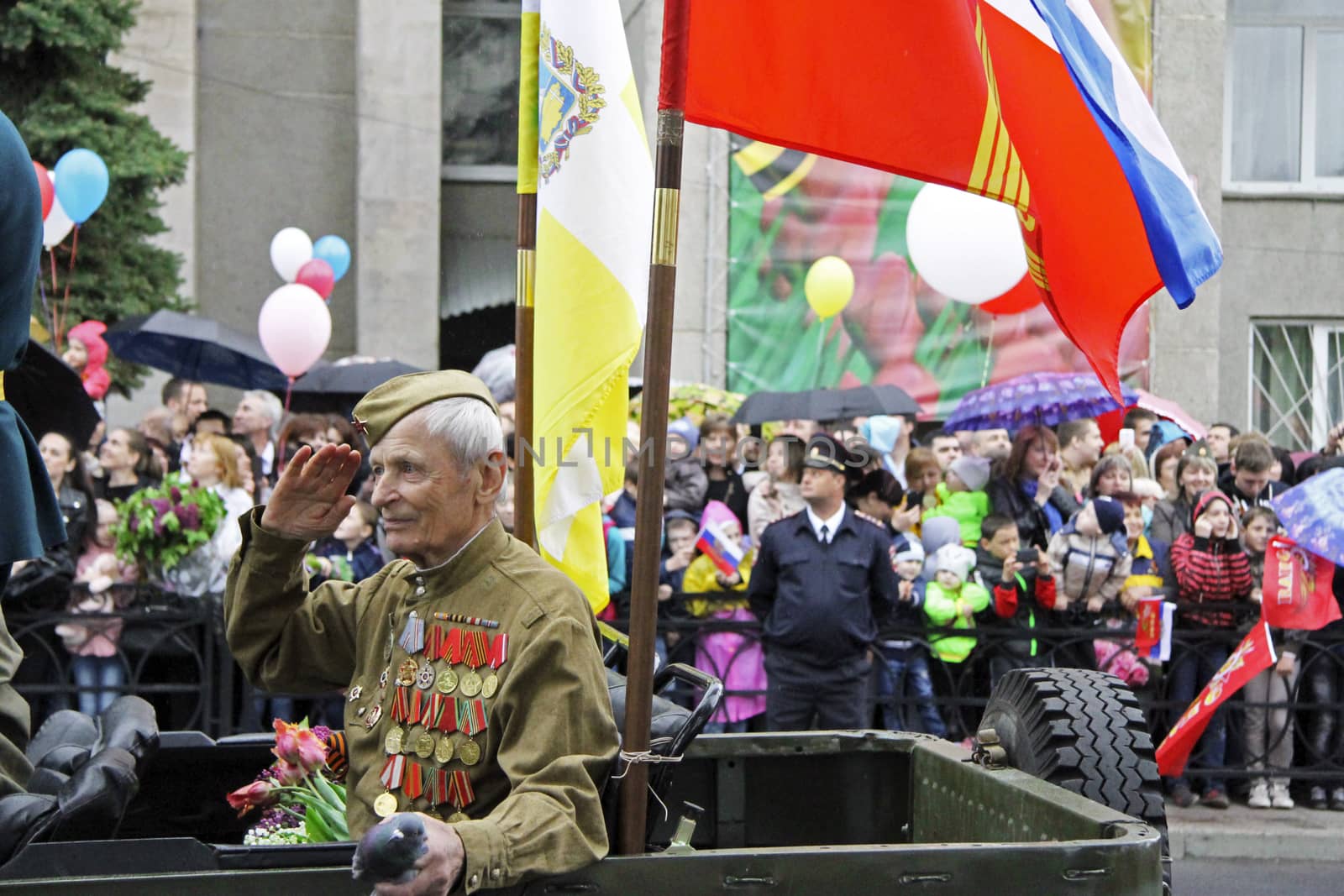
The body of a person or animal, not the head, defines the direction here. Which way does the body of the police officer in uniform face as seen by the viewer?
toward the camera

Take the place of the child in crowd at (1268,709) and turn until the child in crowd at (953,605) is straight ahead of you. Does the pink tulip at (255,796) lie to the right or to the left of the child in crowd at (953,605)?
left

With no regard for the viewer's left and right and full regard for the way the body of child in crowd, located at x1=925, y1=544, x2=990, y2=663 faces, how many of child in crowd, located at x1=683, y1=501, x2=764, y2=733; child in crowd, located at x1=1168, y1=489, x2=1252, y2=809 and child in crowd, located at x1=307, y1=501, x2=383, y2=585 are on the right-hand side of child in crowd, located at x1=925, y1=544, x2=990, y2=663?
2

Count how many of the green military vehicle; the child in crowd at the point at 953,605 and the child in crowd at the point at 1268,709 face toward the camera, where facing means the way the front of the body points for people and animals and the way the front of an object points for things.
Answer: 2

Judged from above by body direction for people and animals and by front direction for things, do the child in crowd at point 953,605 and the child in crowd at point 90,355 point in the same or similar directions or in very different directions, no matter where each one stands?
same or similar directions

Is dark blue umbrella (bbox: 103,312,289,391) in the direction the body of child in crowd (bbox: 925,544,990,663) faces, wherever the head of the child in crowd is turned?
no

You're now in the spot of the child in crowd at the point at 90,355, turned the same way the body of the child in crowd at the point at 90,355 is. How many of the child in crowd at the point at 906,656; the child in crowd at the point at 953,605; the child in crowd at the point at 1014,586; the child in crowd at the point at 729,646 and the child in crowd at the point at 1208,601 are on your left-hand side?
5

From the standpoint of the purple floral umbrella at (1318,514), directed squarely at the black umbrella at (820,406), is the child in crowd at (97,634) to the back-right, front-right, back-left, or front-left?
front-left

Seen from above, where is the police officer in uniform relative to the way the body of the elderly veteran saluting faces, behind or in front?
behind

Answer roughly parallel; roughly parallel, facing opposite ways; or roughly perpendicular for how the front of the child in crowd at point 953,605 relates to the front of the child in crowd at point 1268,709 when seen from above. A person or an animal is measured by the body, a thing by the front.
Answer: roughly parallel

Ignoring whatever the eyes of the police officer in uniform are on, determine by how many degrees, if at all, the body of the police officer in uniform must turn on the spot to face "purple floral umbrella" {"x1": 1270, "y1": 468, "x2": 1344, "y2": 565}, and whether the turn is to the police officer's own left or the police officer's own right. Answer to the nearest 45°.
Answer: approximately 90° to the police officer's own left

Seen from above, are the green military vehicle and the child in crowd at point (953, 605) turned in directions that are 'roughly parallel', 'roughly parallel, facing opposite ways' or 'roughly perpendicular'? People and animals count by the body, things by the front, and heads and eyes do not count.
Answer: roughly perpendicular

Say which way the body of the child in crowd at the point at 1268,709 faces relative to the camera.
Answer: toward the camera

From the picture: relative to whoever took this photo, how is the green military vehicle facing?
facing to the left of the viewer

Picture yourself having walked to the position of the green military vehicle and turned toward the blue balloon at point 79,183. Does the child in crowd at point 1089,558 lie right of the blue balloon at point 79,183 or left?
right

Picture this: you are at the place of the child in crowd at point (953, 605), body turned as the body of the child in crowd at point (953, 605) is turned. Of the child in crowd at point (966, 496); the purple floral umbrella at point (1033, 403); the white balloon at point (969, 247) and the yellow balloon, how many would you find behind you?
4

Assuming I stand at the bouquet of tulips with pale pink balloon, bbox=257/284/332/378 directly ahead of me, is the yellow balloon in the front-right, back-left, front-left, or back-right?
front-right
